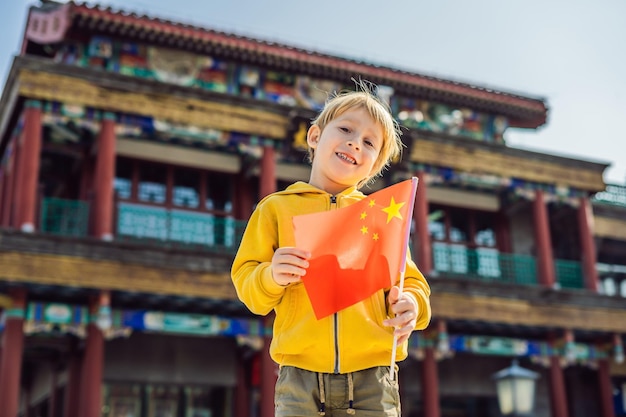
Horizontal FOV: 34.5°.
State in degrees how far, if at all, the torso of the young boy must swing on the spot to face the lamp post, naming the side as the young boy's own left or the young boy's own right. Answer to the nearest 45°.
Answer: approximately 180°

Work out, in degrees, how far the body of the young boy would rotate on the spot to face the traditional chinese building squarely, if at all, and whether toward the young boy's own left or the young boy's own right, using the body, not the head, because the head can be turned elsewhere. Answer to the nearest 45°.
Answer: approximately 180°

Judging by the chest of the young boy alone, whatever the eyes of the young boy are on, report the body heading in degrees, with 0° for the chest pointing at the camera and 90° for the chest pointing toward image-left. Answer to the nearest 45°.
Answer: approximately 0°
